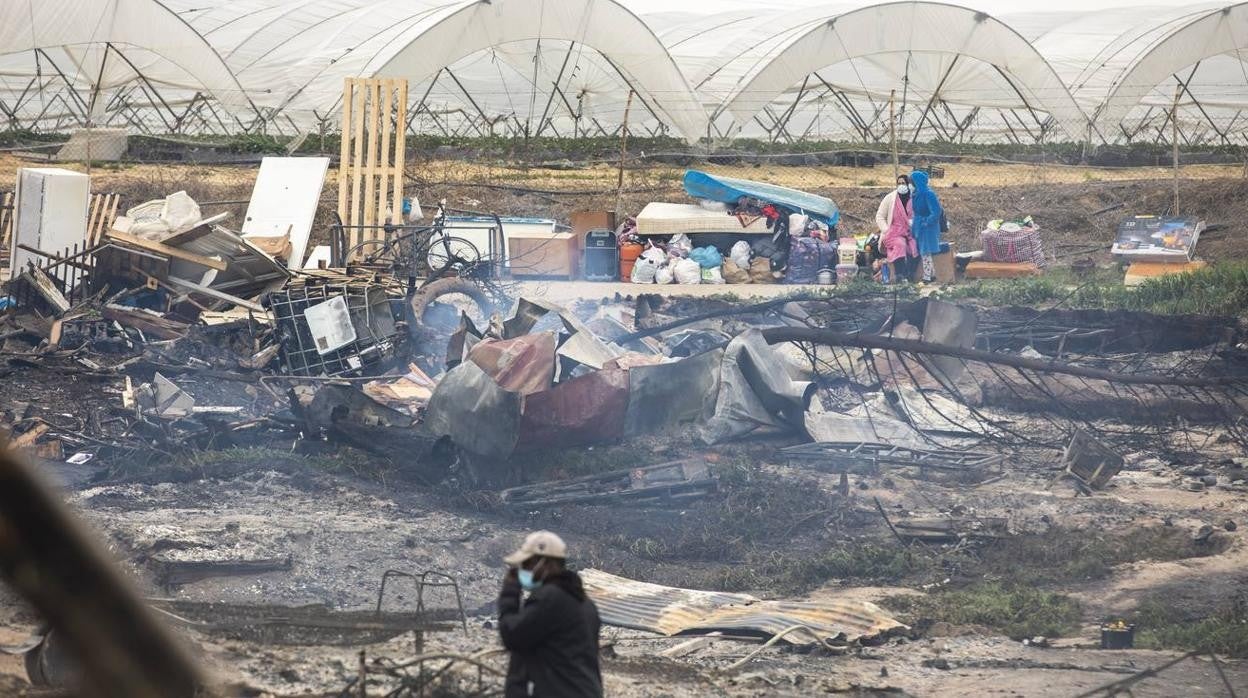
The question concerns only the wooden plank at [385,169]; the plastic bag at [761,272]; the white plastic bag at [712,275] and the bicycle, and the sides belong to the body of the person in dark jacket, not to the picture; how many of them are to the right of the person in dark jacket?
4

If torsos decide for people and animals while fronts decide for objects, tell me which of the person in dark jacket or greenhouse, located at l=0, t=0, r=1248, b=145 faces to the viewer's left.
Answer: the person in dark jacket

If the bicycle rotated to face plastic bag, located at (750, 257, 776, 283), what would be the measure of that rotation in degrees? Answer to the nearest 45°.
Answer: approximately 45° to its left

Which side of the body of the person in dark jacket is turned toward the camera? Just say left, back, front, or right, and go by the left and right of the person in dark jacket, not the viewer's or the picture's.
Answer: left

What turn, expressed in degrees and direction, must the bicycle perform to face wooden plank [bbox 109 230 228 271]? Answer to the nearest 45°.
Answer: approximately 180°

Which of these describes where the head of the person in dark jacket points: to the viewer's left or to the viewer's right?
to the viewer's left

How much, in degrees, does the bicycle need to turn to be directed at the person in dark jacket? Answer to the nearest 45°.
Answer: approximately 90° to its right

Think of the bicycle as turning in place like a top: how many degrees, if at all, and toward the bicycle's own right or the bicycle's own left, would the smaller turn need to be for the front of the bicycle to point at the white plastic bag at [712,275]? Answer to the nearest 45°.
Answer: approximately 45° to the bicycle's own left

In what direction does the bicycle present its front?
to the viewer's right
